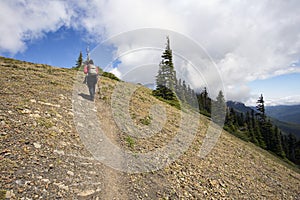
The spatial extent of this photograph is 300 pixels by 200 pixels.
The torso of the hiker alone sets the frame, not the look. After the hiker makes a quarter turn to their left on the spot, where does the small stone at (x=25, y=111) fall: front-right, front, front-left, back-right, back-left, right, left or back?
front-left

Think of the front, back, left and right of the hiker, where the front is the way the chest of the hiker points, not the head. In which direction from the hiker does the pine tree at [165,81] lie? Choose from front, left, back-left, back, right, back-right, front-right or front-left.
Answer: front-right

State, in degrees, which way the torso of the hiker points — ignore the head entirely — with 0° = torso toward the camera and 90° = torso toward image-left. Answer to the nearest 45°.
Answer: approximately 180°

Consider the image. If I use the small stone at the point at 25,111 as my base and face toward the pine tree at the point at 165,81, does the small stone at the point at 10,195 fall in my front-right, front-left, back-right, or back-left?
back-right

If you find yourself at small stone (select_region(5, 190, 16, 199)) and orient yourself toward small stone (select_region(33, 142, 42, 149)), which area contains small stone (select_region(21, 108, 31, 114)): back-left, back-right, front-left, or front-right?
front-left

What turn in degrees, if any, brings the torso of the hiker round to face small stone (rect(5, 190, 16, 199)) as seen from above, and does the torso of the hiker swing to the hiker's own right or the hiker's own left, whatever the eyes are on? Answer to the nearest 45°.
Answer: approximately 180°
